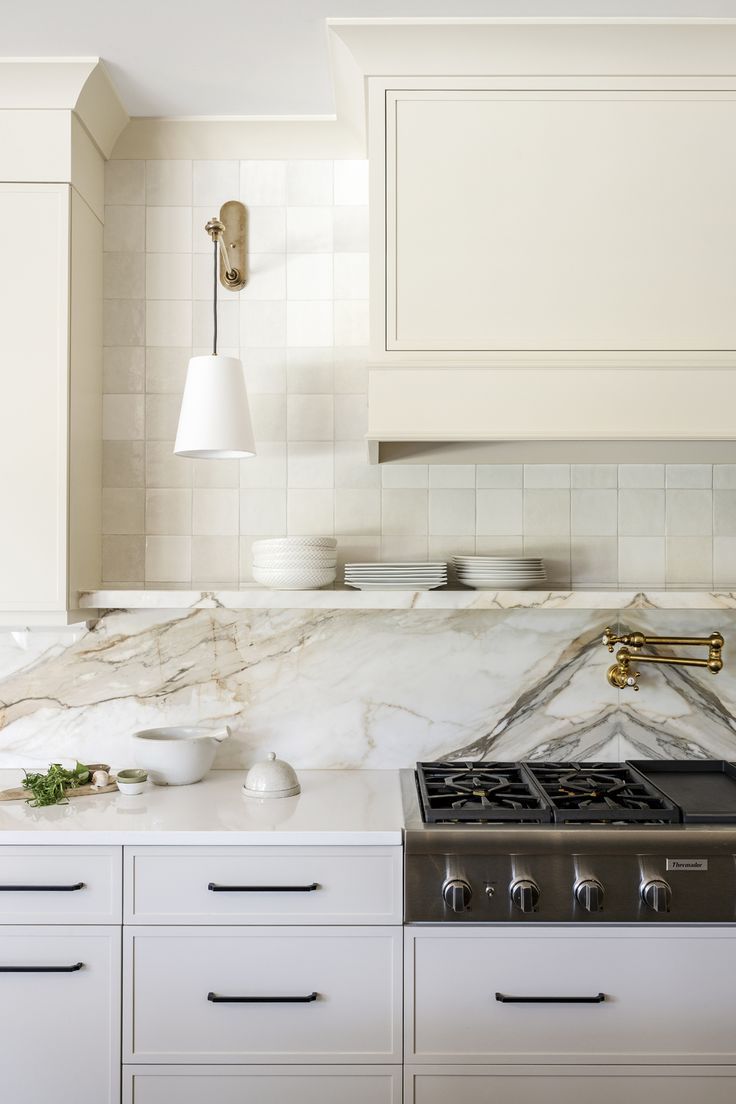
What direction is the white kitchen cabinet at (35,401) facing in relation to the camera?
toward the camera

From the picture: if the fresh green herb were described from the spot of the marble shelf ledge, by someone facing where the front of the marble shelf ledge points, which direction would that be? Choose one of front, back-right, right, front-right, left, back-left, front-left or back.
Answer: right

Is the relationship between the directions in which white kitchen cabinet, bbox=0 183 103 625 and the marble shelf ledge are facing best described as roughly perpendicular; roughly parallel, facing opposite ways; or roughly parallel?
roughly parallel

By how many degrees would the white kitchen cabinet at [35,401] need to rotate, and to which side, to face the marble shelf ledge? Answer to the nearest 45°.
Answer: approximately 90° to its left

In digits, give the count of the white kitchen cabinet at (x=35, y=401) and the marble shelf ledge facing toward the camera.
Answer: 2

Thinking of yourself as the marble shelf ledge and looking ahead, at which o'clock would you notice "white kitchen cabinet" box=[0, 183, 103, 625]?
The white kitchen cabinet is roughly at 3 o'clock from the marble shelf ledge.
